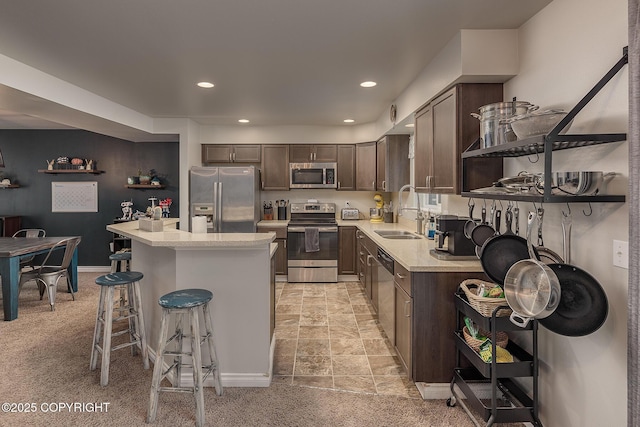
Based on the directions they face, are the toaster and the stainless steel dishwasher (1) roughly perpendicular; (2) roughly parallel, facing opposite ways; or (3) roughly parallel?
roughly perpendicular

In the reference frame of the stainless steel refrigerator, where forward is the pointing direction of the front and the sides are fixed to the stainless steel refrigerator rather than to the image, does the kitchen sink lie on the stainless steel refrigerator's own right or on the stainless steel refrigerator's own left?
on the stainless steel refrigerator's own left

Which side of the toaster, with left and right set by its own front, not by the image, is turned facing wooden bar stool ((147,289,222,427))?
front

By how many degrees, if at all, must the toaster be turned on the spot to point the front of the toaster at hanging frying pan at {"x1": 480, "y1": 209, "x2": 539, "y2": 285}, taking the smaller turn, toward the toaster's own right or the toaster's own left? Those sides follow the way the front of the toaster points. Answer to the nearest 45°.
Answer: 0° — it already faces it

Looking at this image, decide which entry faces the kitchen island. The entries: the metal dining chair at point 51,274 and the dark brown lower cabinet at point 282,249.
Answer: the dark brown lower cabinet

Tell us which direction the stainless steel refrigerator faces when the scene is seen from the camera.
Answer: facing the viewer

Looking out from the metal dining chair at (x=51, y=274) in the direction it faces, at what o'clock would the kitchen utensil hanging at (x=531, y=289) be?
The kitchen utensil hanging is roughly at 7 o'clock from the metal dining chair.

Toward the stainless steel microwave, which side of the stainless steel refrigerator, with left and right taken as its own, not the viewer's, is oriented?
left

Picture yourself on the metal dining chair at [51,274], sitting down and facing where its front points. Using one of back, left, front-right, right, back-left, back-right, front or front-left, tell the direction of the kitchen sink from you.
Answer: back

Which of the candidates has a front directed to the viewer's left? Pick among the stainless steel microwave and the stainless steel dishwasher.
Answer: the stainless steel dishwasher

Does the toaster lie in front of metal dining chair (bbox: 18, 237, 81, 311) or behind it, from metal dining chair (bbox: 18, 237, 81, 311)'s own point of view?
behind

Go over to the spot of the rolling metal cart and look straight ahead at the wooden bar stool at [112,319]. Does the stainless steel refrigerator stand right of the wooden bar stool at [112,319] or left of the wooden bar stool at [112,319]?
right
